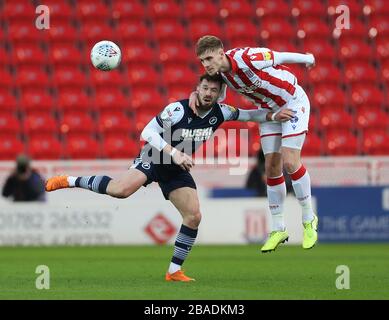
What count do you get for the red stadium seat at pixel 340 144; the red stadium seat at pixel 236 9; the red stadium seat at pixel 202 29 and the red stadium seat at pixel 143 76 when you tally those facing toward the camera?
4

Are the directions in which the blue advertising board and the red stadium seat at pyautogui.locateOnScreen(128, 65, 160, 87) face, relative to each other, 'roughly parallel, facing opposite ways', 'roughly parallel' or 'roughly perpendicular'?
roughly parallel

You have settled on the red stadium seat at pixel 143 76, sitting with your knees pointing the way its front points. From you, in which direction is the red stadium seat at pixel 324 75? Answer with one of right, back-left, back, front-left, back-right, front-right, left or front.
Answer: left

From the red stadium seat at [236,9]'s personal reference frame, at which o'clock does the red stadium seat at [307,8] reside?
the red stadium seat at [307,8] is roughly at 9 o'clock from the red stadium seat at [236,9].

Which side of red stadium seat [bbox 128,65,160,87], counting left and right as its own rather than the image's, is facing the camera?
front

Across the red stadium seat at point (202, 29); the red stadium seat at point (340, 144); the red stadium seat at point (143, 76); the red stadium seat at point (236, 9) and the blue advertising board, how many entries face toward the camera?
5

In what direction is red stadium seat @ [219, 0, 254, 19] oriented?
toward the camera

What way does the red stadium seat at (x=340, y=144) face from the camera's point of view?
toward the camera

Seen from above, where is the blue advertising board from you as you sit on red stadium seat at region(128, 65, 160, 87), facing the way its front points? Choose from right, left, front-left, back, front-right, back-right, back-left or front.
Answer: front-left

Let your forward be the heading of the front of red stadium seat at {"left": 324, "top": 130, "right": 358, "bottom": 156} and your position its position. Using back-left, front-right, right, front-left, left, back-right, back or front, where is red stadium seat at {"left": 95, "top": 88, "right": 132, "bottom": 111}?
right

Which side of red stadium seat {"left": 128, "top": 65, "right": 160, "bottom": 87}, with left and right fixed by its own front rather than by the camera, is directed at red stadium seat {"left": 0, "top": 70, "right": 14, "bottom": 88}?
right

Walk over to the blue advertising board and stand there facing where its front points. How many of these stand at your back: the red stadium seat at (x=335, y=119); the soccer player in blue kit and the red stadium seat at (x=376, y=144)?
2

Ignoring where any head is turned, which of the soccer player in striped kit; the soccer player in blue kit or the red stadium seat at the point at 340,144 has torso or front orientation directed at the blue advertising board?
the red stadium seat

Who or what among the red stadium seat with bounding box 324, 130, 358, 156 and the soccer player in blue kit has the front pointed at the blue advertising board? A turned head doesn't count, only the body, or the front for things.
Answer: the red stadium seat
